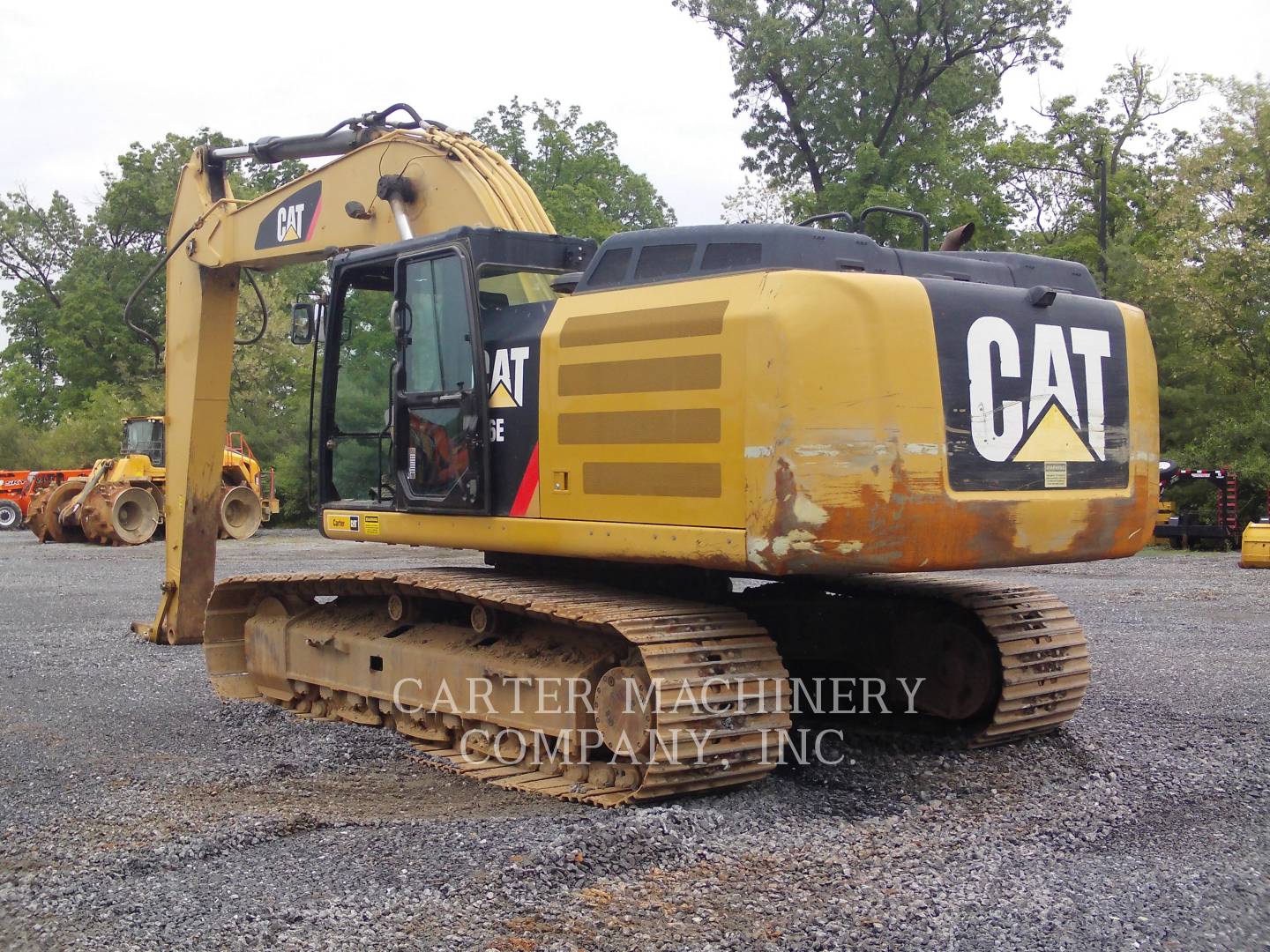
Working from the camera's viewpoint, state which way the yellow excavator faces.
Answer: facing away from the viewer and to the left of the viewer

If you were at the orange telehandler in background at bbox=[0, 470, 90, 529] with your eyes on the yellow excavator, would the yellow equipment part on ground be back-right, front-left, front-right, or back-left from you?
front-left

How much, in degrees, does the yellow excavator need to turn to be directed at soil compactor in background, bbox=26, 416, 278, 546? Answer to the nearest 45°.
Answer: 0° — it already faces it

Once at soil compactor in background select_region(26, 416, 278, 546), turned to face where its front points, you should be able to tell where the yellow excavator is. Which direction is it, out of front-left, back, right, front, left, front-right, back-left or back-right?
front-left

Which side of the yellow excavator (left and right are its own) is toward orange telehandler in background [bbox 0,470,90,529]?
front

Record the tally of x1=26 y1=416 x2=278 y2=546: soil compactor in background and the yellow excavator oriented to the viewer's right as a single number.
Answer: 0

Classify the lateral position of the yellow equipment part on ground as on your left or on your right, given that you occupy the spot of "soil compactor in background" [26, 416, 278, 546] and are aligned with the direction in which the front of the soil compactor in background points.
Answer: on your left

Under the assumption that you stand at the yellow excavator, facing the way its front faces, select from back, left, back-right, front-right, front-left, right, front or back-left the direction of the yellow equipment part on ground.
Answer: right

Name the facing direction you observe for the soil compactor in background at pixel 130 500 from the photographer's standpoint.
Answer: facing the viewer and to the left of the viewer

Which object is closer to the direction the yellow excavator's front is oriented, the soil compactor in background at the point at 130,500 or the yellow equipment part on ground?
the soil compactor in background
